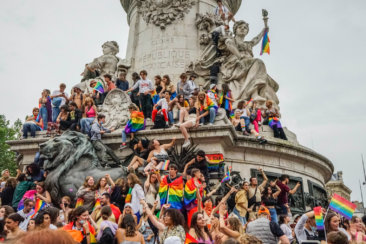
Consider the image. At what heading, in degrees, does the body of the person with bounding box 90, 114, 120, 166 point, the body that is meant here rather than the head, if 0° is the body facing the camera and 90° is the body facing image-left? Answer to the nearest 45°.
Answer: approximately 315°

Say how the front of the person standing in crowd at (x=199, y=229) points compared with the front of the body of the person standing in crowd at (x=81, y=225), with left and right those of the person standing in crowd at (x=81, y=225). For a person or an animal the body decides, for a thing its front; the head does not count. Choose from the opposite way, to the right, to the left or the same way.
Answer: the same way

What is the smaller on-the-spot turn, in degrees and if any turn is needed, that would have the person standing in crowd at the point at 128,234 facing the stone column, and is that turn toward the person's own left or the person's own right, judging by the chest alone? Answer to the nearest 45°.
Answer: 0° — they already face it

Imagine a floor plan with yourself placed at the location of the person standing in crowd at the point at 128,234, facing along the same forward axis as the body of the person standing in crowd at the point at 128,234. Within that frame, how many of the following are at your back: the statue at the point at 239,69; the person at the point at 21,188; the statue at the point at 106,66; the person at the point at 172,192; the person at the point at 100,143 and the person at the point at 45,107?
0

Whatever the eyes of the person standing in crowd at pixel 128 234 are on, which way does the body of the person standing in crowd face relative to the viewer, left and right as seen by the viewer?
facing away from the viewer

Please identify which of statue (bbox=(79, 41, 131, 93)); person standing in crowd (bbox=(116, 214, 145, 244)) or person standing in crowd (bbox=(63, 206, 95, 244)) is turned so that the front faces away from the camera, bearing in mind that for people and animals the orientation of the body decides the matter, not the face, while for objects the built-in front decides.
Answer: person standing in crowd (bbox=(116, 214, 145, 244))

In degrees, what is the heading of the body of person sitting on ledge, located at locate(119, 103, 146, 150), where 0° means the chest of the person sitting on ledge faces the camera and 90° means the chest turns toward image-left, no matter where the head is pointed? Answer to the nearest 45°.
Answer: approximately 45°

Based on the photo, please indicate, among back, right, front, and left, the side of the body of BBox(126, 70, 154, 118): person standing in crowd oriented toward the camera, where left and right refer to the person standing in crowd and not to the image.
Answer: front

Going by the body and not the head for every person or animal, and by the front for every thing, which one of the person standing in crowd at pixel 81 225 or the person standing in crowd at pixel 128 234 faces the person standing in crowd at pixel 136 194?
the person standing in crowd at pixel 128 234

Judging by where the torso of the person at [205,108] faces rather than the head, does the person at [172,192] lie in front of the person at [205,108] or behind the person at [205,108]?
in front

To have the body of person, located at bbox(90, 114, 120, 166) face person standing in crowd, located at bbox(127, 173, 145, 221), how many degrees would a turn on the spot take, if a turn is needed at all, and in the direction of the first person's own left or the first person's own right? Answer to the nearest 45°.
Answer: approximately 45° to the first person's own right

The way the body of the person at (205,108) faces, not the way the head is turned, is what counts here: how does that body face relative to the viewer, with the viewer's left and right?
facing the viewer and to the left of the viewer
